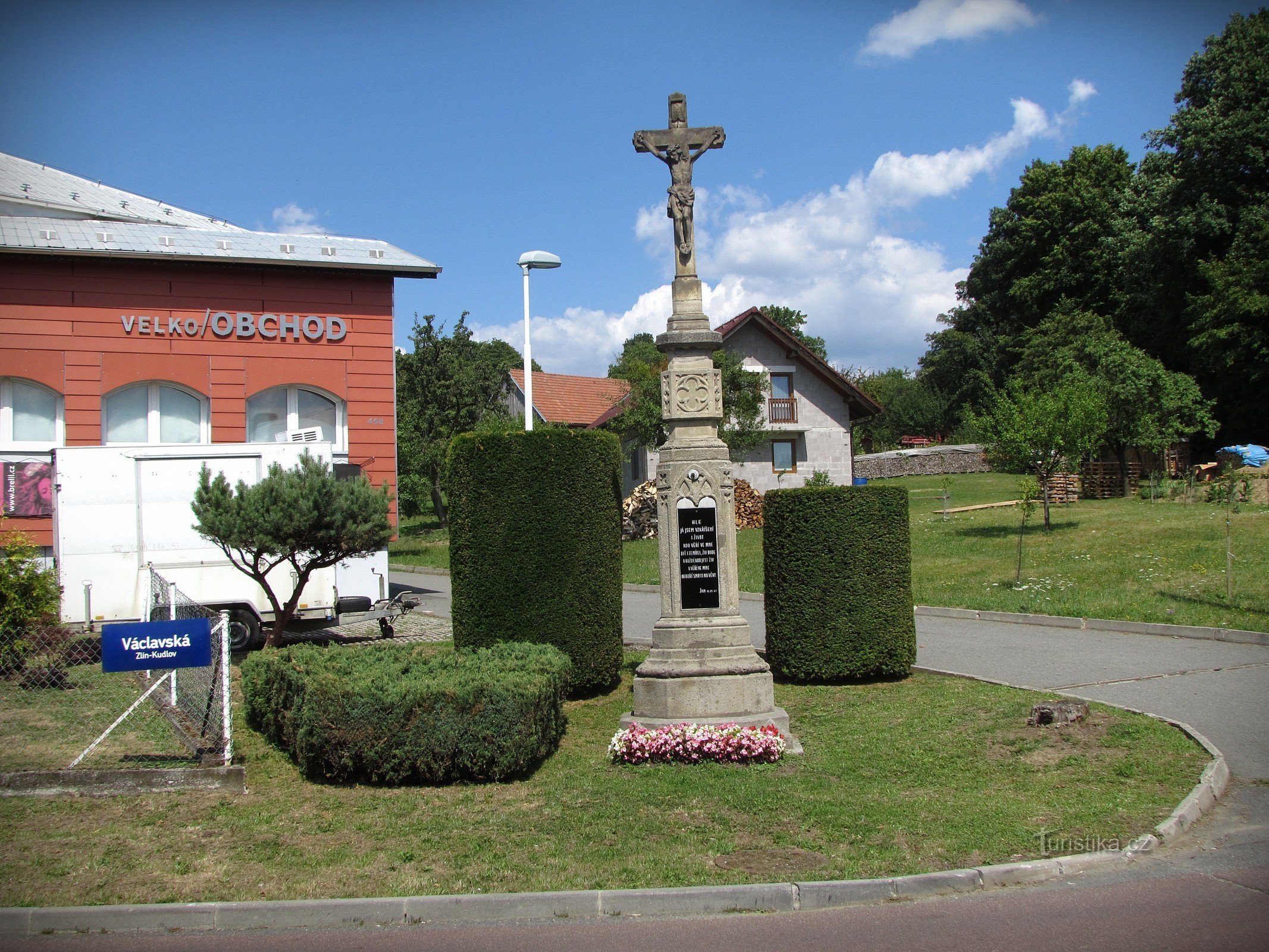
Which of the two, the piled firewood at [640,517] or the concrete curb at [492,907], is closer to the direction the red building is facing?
the concrete curb

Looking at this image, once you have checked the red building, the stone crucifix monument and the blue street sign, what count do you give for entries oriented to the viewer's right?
0

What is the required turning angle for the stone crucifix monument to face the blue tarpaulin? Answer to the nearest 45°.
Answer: approximately 135° to its left

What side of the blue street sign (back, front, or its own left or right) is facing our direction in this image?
front

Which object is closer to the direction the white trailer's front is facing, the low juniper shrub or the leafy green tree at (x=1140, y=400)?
the leafy green tree

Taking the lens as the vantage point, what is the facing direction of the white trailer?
facing to the right of the viewer

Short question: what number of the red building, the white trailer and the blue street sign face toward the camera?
2

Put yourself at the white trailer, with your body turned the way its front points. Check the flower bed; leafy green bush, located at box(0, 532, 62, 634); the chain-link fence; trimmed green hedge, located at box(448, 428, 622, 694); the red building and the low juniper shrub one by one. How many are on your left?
1

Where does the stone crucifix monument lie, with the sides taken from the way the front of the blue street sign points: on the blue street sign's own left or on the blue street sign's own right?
on the blue street sign's own left

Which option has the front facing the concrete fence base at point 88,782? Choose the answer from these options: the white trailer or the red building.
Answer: the red building

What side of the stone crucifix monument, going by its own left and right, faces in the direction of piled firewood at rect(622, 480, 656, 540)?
back

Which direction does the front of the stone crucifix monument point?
toward the camera

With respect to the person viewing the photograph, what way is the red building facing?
facing the viewer

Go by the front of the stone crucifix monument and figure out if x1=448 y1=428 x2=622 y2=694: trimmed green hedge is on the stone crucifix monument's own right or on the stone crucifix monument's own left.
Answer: on the stone crucifix monument's own right

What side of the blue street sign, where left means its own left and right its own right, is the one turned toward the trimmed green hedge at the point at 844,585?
left

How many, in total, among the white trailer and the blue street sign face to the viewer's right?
1

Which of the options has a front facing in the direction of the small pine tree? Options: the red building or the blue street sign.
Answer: the red building

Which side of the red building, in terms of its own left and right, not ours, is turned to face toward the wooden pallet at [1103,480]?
left
